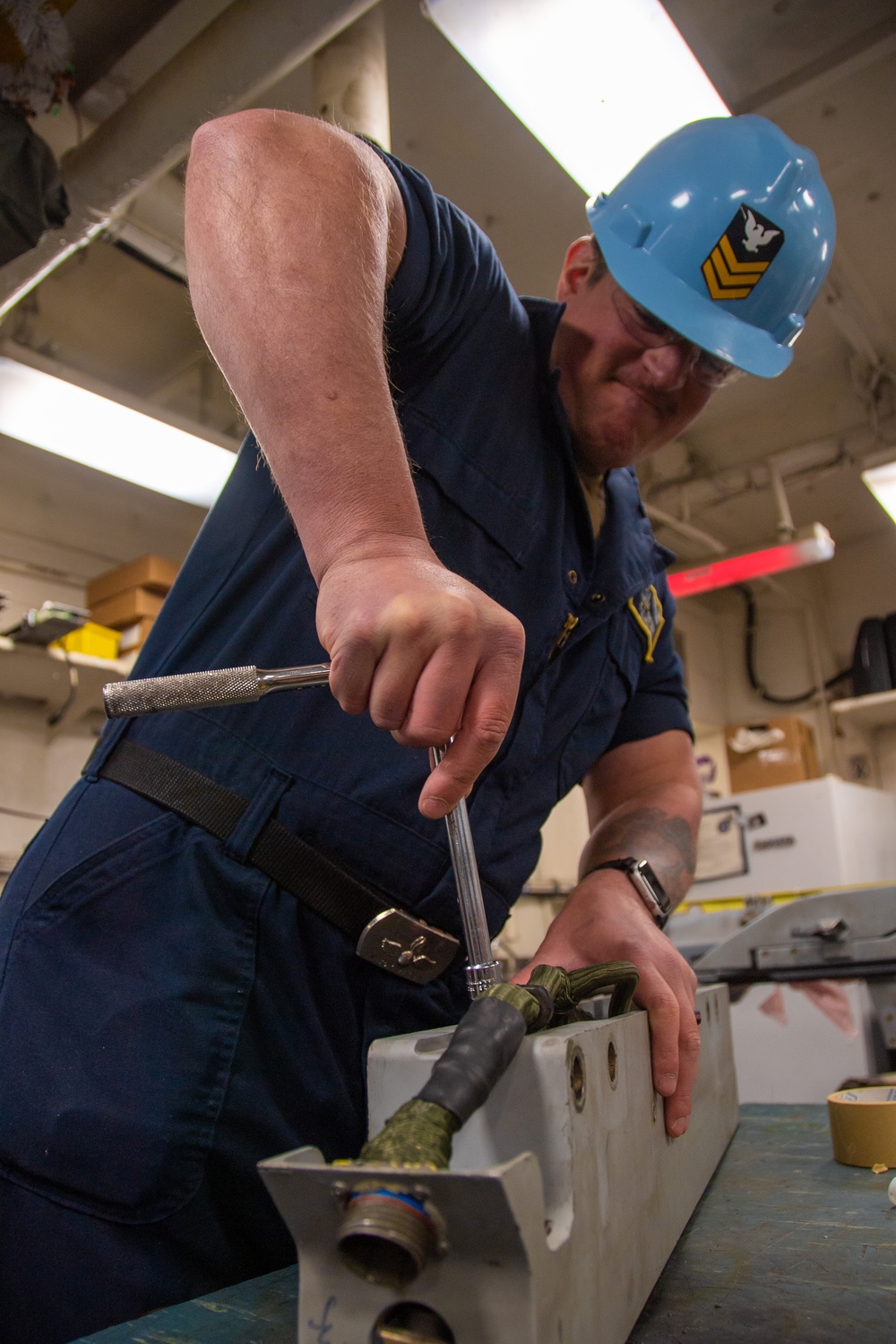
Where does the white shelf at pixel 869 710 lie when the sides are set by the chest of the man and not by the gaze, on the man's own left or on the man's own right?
on the man's own left

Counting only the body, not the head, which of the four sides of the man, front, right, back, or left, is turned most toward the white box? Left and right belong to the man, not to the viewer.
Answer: left

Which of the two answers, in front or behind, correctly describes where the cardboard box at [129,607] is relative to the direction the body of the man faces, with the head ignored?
behind

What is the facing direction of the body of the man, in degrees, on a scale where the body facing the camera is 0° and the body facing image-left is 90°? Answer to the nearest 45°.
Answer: approximately 315°
